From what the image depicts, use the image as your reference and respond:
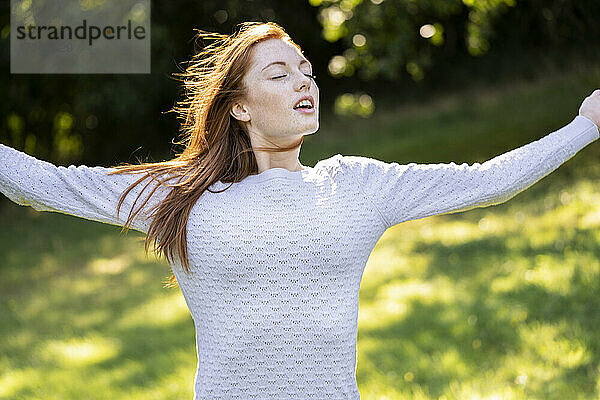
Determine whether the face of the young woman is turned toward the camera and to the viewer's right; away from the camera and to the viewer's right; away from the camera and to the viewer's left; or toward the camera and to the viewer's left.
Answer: toward the camera and to the viewer's right

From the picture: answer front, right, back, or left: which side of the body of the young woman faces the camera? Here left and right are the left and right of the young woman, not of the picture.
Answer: front
